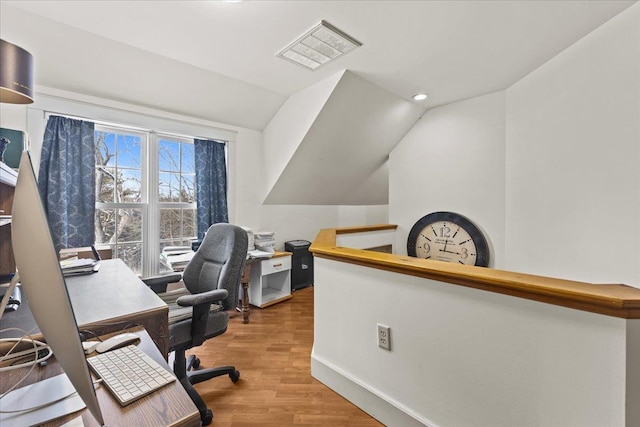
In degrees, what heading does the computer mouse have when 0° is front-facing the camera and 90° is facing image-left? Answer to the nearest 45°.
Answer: approximately 45°

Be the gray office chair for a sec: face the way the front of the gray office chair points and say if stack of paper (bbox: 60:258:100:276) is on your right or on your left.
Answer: on your right

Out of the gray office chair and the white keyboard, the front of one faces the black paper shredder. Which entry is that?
the white keyboard

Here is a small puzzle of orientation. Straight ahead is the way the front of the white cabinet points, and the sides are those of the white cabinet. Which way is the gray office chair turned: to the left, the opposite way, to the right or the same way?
to the right

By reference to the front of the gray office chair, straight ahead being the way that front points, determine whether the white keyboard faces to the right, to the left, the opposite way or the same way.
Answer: the opposite way

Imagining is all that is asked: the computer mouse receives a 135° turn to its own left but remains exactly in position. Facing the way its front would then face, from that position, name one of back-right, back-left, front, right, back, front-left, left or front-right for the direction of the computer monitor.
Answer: right

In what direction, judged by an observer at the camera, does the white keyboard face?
facing away from the viewer and to the right of the viewer

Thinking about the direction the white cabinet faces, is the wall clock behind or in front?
in front

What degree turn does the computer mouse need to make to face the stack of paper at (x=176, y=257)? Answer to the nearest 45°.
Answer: approximately 135° to its right

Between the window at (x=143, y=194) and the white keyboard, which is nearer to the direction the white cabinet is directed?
the white keyboard

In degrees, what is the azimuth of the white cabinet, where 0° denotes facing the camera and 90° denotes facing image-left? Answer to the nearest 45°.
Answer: approximately 315°

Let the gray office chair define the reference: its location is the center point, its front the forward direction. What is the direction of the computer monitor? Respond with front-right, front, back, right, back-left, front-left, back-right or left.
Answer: front-left
